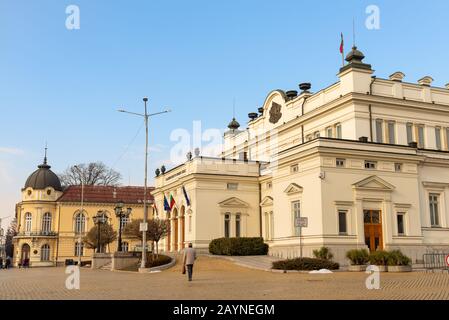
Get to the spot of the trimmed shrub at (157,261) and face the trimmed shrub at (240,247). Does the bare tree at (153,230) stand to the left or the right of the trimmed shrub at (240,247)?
left

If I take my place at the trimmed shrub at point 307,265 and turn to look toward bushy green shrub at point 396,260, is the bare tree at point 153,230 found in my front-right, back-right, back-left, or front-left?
back-left

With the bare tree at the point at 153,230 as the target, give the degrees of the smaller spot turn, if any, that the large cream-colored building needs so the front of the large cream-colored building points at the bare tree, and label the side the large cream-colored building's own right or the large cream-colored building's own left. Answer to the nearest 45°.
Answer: approximately 45° to the large cream-colored building's own right

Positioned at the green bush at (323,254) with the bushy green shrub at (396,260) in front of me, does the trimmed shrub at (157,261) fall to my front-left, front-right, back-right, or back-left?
back-right

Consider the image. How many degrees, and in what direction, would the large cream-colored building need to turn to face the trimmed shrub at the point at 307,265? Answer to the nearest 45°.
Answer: approximately 45° to its left

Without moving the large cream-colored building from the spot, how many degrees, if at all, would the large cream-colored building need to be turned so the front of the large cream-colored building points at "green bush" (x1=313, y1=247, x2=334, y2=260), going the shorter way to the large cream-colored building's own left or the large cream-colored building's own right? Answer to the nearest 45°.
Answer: approximately 45° to the large cream-colored building's own left

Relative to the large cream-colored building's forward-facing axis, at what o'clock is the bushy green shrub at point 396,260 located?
The bushy green shrub is roughly at 10 o'clock from the large cream-colored building.

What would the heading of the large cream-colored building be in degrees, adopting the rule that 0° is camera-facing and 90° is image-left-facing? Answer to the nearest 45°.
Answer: approximately 45°

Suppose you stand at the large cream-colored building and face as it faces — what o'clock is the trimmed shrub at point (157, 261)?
The trimmed shrub is roughly at 1 o'clock from the large cream-colored building.
